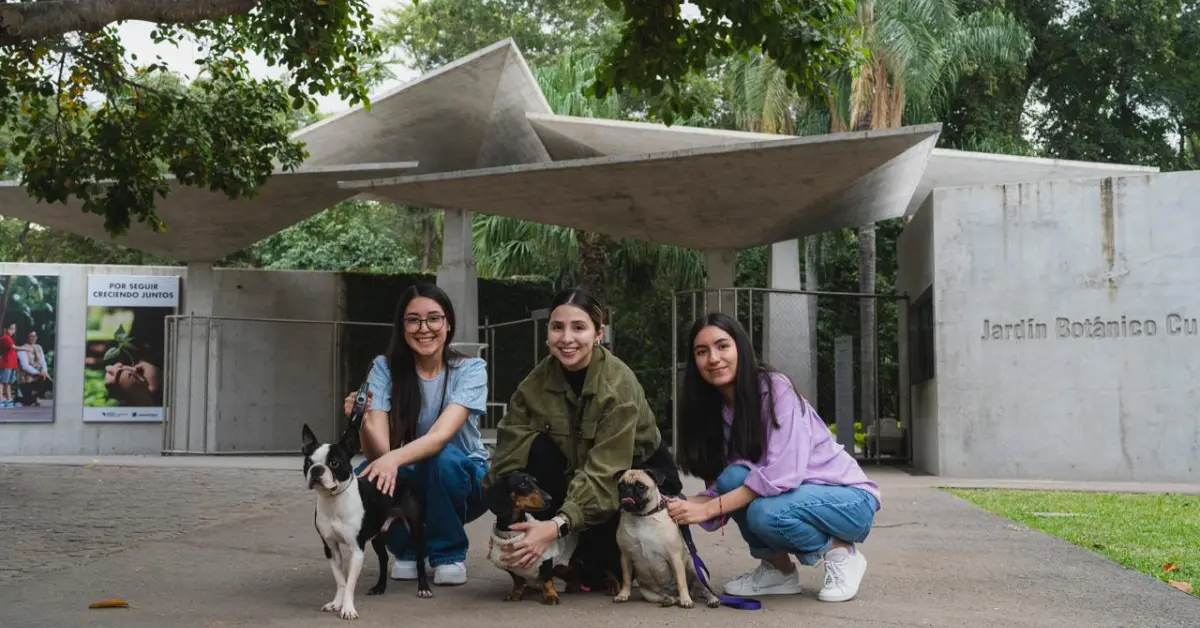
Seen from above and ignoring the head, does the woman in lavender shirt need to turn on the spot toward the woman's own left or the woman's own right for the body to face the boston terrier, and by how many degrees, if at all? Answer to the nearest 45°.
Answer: approximately 45° to the woman's own right

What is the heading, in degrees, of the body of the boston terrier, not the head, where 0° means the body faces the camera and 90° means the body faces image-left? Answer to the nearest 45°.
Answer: approximately 45°

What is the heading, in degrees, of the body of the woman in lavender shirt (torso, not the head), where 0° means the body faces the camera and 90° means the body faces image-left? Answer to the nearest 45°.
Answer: approximately 45°

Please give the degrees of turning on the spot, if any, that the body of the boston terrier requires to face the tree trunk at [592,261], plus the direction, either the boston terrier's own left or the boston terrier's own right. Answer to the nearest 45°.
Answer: approximately 135° to the boston terrier's own right

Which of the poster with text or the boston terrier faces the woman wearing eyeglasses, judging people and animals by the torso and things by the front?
the poster with text

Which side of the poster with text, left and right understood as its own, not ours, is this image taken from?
front

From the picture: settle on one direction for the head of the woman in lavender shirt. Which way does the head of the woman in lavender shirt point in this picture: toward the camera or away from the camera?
toward the camera

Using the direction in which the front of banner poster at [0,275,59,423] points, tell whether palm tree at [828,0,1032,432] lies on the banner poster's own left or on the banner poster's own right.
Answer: on the banner poster's own left

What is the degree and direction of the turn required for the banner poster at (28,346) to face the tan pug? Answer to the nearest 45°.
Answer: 0° — it already faces it

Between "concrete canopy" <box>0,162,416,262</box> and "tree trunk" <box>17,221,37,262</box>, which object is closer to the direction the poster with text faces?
the concrete canopy

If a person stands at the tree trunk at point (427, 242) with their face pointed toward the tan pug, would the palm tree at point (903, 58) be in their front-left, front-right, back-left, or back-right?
front-left

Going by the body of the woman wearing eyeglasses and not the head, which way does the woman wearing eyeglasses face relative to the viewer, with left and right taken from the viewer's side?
facing the viewer

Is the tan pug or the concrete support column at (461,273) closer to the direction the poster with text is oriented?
the tan pug

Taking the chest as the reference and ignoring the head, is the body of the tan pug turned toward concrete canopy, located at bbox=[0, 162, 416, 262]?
no

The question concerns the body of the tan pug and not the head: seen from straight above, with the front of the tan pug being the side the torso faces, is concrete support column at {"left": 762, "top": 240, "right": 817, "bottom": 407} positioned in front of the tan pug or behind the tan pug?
behind
